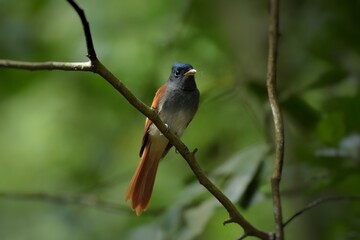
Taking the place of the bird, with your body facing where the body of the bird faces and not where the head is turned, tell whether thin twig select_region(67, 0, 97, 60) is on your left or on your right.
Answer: on your right

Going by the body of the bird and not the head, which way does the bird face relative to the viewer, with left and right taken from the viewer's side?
facing the viewer and to the right of the viewer
